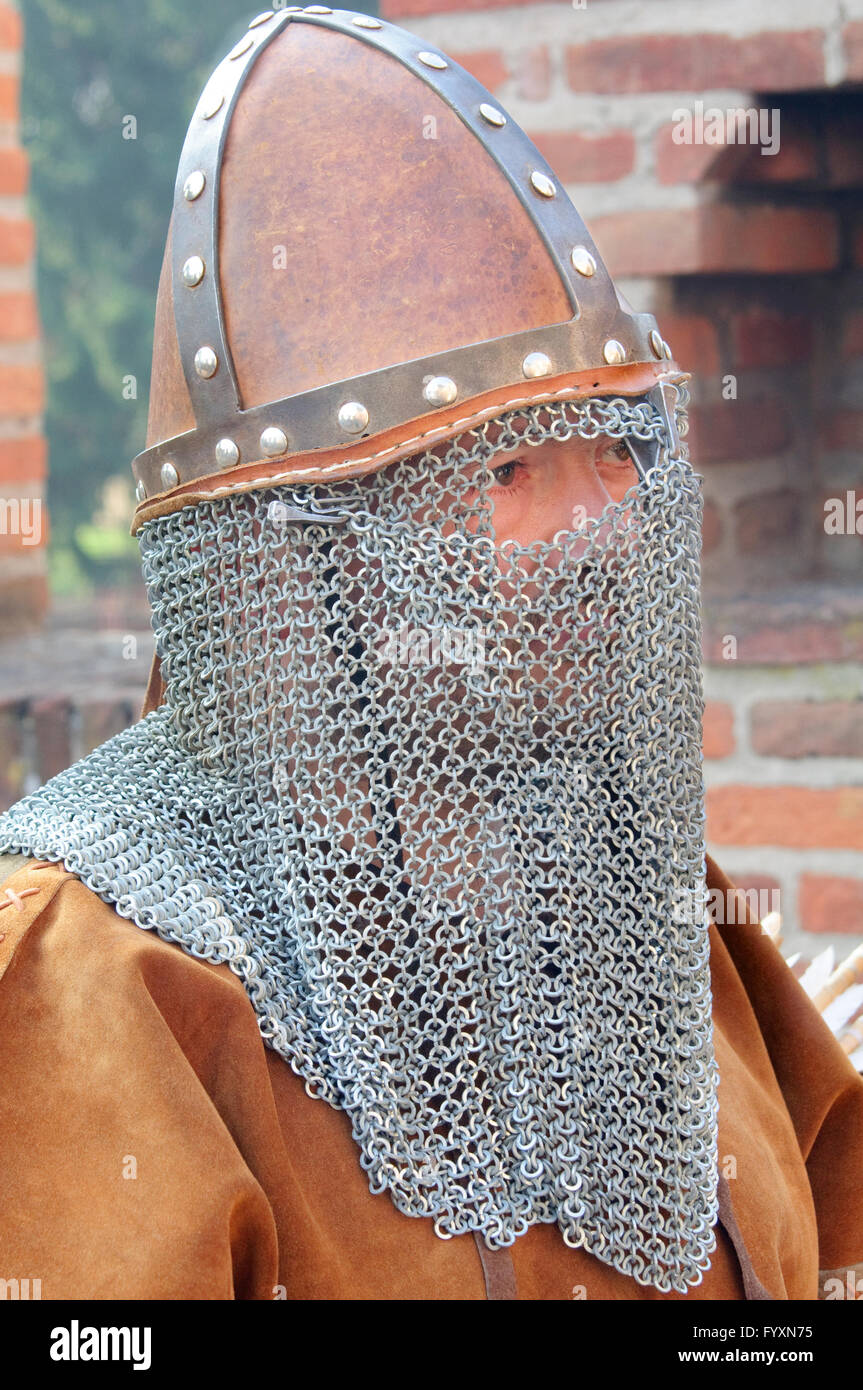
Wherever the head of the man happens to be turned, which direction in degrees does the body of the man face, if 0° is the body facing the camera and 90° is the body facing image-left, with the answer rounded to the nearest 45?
approximately 315°
